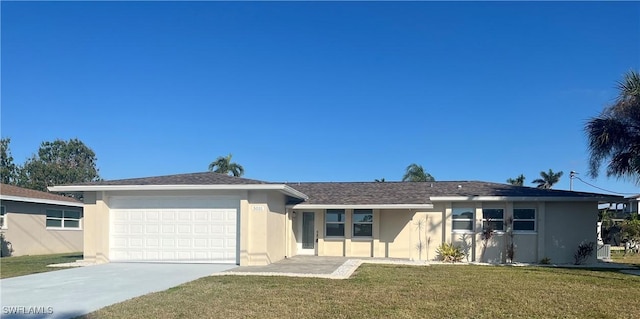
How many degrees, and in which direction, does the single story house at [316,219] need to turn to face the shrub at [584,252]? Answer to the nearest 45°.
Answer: approximately 90° to its left

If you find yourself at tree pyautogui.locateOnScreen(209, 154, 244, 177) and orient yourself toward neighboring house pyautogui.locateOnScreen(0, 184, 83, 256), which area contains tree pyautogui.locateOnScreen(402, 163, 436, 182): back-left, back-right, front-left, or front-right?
back-left

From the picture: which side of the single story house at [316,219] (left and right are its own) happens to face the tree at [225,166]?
back

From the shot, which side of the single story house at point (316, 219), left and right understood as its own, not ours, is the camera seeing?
front

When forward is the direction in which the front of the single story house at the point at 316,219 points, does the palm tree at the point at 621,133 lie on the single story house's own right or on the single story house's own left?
on the single story house's own left

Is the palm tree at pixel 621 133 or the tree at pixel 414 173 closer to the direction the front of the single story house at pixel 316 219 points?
the palm tree

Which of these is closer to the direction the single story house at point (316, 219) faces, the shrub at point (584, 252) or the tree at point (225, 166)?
the shrub

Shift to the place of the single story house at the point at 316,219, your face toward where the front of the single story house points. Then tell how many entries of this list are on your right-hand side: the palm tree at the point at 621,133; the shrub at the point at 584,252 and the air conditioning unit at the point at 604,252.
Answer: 0

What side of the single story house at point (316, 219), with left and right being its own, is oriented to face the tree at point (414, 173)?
back

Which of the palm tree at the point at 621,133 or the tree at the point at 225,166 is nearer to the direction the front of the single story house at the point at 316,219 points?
the palm tree
